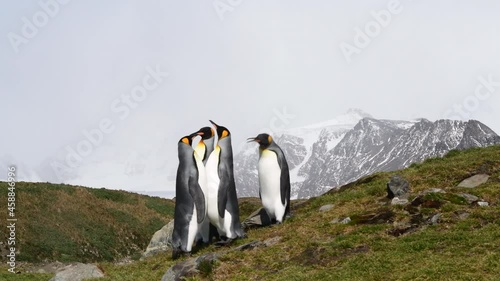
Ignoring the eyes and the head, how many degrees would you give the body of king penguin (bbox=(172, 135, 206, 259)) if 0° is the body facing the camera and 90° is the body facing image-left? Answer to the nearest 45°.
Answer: approximately 225°

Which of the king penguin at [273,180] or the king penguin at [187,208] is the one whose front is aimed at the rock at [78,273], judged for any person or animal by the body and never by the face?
the king penguin at [273,180]

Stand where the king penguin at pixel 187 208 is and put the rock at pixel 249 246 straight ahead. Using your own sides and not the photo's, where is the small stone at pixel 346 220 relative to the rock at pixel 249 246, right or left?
left

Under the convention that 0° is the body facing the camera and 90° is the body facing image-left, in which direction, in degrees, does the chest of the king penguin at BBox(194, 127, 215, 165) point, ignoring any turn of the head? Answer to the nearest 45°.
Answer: approximately 45°

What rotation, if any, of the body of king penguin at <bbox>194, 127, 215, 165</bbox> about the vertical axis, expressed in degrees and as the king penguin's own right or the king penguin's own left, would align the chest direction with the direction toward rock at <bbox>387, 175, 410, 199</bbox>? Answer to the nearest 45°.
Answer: approximately 135° to the king penguin's own left

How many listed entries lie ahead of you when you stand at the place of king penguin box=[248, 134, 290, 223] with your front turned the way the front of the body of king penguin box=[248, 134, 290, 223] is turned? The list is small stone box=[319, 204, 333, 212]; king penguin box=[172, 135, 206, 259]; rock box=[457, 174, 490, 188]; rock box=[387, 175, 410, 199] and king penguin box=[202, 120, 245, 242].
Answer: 2

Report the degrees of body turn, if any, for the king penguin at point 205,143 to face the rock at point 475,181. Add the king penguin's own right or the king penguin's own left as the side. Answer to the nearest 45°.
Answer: approximately 135° to the king penguin's own left

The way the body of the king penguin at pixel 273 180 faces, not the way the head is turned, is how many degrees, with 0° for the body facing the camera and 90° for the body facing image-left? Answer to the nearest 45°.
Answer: approximately 45°

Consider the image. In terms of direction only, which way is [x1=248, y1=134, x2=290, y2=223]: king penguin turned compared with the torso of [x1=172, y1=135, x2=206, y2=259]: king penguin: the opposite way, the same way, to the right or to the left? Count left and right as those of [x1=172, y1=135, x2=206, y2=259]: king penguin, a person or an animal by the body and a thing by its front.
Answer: the opposite way

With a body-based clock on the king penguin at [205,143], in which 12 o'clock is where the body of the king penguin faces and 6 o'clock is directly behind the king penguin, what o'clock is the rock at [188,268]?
The rock is roughly at 11 o'clock from the king penguin.

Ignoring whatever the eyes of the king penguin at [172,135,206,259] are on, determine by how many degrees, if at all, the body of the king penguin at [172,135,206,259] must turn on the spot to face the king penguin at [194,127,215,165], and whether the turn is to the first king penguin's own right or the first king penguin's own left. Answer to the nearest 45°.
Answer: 0° — it already faces it

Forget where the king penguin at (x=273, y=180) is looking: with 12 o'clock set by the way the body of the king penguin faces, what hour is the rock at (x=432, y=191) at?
The rock is roughly at 8 o'clock from the king penguin.
